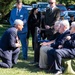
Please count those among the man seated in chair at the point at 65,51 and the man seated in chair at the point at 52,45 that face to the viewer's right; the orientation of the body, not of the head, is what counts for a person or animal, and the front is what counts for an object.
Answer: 0

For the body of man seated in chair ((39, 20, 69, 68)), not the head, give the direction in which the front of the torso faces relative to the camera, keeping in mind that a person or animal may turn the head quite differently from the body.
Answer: to the viewer's left

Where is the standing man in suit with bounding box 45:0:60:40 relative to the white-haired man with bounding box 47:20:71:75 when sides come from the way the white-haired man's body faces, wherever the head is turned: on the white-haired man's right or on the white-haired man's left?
on the white-haired man's right

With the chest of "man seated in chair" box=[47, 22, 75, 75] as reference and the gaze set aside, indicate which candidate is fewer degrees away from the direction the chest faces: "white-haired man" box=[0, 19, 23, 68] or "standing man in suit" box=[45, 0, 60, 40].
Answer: the white-haired man

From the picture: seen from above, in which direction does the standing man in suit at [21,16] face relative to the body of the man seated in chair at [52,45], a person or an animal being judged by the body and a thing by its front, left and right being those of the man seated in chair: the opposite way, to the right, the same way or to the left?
to the left

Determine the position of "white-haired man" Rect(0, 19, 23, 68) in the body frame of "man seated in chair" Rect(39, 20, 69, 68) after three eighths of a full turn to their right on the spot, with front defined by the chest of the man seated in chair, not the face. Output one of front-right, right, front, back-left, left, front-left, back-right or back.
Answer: back-left

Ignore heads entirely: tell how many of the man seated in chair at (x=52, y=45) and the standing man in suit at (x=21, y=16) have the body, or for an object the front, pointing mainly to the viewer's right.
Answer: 0

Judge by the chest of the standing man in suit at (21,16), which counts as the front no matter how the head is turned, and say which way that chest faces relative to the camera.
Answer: toward the camera

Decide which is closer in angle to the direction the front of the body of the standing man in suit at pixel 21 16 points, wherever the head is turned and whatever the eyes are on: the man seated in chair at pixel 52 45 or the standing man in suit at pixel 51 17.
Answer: the man seated in chair

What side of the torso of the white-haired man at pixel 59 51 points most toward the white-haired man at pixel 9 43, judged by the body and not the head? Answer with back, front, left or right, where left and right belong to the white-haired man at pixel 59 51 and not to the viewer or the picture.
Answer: front

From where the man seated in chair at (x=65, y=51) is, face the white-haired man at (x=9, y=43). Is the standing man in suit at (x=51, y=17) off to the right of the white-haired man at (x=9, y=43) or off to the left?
right

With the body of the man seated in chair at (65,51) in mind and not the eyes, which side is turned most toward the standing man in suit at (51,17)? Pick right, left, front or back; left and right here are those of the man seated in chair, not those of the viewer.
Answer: right

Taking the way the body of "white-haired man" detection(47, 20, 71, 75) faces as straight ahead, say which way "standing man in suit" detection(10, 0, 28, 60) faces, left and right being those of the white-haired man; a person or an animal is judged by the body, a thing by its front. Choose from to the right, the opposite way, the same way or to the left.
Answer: to the left

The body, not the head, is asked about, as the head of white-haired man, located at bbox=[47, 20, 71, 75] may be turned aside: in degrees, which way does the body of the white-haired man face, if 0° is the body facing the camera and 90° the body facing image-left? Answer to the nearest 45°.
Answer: approximately 90°

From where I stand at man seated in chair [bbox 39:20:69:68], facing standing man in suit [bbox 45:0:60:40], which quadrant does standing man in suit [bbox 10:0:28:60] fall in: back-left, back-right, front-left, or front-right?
front-left

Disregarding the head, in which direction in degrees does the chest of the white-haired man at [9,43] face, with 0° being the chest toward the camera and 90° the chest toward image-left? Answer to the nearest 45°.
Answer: approximately 270°

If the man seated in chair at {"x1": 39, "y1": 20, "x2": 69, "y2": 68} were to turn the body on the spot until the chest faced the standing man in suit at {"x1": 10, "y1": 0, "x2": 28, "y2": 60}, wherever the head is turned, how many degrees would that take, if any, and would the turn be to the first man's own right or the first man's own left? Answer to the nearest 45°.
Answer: approximately 45° to the first man's own right
